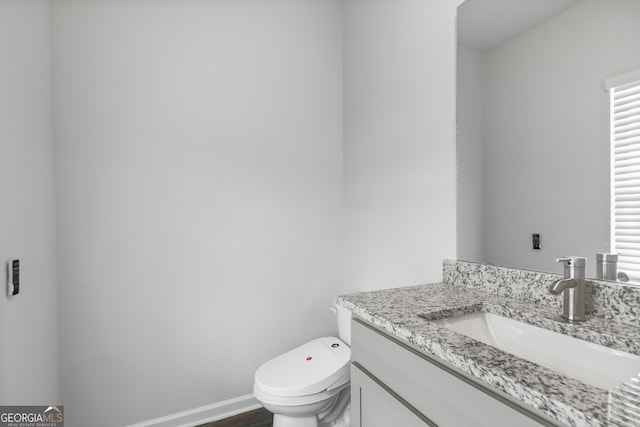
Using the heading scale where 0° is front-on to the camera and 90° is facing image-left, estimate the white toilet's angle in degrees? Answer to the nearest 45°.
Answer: approximately 45°

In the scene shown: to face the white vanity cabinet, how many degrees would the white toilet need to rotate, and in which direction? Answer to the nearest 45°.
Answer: approximately 45° to its left

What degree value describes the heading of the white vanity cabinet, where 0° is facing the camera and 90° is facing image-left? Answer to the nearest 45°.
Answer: approximately 45°

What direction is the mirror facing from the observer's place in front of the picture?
facing the viewer and to the left of the viewer

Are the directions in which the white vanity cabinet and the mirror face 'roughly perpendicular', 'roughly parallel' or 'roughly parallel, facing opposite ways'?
roughly parallel
